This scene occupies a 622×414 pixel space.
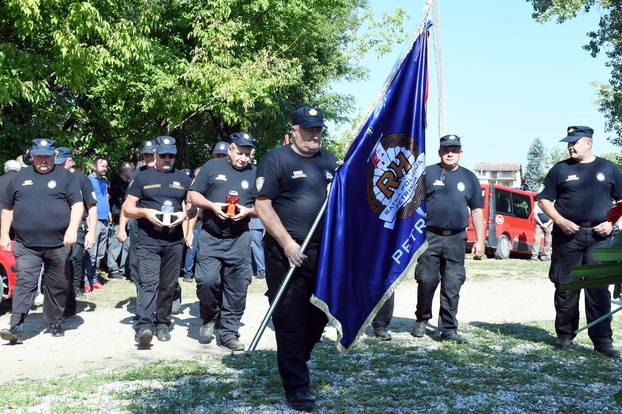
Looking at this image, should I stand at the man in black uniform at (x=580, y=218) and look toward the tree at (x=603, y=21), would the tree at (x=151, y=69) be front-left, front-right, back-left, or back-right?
front-left

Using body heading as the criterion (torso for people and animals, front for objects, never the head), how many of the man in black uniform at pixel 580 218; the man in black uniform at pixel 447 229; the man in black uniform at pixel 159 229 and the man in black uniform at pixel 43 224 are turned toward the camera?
4

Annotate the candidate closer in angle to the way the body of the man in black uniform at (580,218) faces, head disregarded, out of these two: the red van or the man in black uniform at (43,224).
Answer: the man in black uniform

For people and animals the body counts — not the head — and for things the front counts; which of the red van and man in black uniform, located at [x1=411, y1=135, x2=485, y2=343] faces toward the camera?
the man in black uniform

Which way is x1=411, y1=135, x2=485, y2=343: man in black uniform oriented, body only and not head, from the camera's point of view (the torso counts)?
toward the camera

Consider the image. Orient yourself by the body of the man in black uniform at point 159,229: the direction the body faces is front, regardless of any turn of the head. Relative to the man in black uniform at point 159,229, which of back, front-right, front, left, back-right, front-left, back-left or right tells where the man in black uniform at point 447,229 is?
left

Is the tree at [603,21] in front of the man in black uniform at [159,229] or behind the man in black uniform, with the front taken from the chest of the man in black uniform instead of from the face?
behind

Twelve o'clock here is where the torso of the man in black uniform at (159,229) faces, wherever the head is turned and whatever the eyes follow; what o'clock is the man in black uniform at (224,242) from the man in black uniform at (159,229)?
the man in black uniform at (224,242) is roughly at 10 o'clock from the man in black uniform at (159,229).

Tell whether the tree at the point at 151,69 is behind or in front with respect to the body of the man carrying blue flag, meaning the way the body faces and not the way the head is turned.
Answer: behind

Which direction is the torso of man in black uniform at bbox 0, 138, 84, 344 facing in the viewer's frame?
toward the camera

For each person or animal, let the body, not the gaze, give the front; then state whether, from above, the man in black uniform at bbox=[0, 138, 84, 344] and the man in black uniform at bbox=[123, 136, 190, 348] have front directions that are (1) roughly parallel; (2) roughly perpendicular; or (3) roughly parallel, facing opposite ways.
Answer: roughly parallel

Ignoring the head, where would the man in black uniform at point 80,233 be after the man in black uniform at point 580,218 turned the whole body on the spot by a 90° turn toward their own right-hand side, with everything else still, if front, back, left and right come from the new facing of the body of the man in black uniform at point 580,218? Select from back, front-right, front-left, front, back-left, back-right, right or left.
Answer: front

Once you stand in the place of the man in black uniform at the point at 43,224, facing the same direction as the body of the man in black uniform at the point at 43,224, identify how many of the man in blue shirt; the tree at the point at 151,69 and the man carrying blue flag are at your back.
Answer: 2

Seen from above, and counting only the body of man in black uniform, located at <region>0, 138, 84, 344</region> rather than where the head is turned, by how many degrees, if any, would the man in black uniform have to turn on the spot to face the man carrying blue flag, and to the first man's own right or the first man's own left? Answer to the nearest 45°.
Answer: approximately 45° to the first man's own left

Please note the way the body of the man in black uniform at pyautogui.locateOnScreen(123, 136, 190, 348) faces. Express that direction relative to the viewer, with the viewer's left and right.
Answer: facing the viewer

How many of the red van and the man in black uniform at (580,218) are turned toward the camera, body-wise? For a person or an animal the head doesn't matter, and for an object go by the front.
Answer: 1
